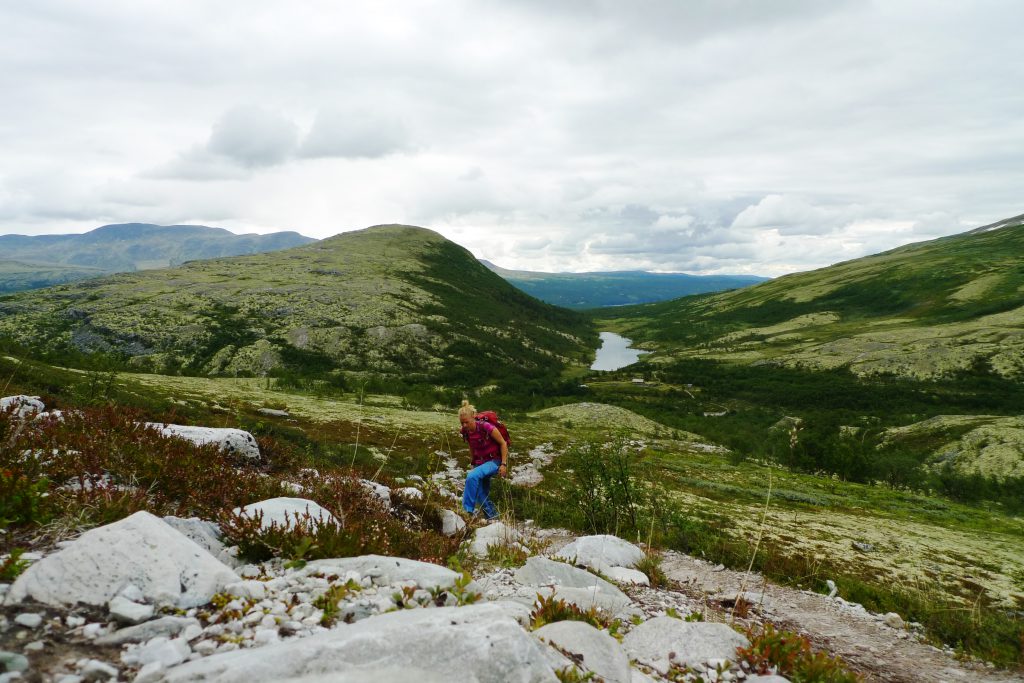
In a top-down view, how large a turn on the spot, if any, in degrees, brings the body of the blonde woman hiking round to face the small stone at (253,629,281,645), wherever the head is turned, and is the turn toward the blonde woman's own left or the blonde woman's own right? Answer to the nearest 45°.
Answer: approximately 45° to the blonde woman's own left

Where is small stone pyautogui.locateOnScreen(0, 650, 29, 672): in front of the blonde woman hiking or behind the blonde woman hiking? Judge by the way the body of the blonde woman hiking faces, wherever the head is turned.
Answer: in front

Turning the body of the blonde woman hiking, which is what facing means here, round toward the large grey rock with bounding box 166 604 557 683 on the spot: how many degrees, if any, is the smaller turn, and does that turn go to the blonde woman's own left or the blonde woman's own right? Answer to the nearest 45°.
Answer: approximately 45° to the blonde woman's own left

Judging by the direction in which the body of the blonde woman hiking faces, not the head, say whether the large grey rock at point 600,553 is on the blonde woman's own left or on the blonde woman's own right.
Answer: on the blonde woman's own left

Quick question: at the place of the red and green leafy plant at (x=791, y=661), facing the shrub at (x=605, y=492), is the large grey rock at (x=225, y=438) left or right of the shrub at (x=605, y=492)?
left

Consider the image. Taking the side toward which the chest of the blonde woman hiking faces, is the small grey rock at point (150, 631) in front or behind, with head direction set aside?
in front

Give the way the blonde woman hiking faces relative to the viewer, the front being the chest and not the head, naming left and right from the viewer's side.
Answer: facing the viewer and to the left of the viewer

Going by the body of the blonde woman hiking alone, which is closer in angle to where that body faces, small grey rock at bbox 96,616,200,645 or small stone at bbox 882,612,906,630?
the small grey rock

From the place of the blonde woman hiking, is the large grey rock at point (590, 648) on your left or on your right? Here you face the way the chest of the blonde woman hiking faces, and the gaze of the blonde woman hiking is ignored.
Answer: on your left

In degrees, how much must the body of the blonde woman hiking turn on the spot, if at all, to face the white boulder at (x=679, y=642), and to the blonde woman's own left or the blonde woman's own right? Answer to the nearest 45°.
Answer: approximately 45° to the blonde woman's own left
